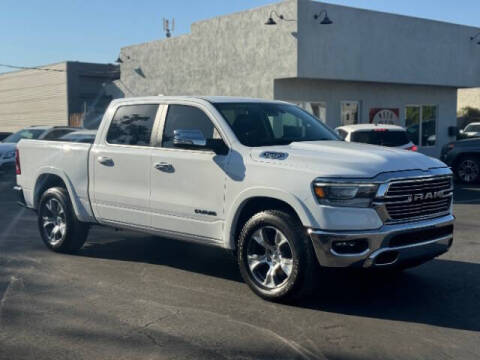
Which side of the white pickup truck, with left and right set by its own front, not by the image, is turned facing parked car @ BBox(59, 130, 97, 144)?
back

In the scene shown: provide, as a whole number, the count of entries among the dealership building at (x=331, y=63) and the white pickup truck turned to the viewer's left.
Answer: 0

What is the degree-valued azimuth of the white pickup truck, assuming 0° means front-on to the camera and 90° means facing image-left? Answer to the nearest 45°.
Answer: approximately 315°

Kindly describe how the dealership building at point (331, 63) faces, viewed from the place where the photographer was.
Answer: facing the viewer and to the right of the viewer

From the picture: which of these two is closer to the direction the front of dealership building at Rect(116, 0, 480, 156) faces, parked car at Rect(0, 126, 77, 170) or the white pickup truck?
the white pickup truck

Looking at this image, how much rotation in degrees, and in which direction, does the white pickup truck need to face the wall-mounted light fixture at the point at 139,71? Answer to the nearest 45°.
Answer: approximately 135° to its left

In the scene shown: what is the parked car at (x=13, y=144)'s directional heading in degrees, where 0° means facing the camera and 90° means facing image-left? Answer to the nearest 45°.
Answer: approximately 45°

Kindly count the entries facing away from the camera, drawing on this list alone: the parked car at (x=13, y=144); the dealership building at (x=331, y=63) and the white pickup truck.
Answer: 0

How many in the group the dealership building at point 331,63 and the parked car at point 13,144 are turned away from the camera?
0

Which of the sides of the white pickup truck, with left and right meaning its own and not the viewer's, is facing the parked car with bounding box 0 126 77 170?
back
